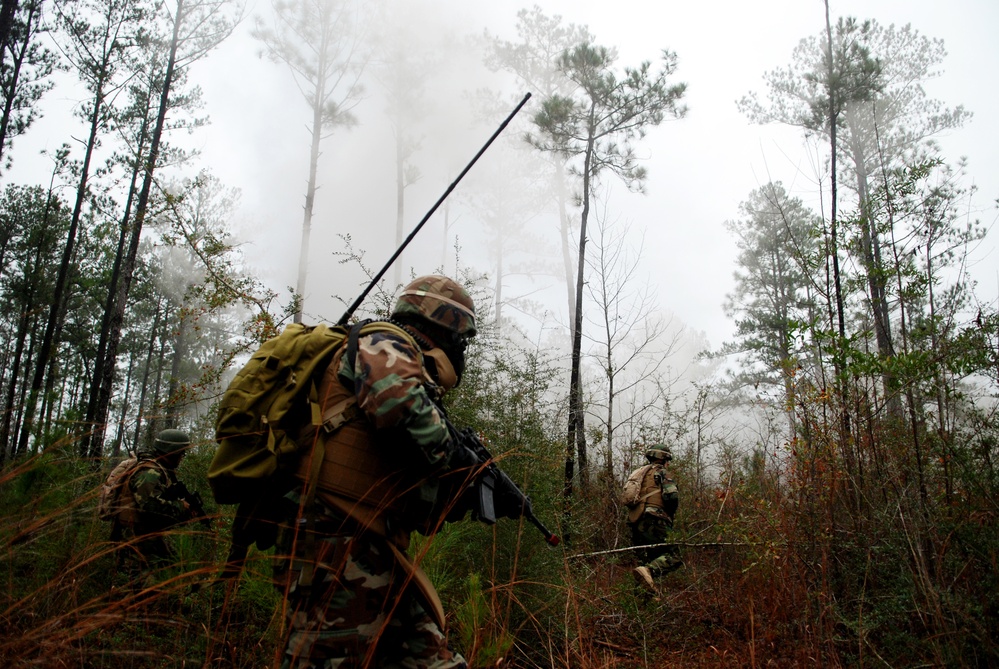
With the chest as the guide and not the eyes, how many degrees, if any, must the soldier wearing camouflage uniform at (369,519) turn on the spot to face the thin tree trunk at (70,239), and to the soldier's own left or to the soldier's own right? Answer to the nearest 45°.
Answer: approximately 135° to the soldier's own left

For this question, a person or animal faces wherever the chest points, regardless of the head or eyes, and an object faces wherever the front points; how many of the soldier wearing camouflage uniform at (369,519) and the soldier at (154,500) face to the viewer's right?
2

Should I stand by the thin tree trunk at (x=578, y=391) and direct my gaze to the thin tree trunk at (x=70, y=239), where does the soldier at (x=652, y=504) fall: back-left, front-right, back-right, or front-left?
back-left

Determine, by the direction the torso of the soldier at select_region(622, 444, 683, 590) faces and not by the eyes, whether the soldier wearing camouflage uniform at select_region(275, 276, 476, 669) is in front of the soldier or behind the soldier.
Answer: behind

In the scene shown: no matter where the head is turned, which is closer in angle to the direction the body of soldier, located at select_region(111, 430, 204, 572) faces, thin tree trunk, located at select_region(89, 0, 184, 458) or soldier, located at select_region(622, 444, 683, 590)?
the soldier

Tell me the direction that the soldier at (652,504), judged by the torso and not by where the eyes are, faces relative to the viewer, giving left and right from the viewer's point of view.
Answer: facing away from the viewer and to the right of the viewer

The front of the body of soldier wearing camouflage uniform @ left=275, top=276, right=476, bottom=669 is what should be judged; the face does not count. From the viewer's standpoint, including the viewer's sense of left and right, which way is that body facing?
facing to the right of the viewer

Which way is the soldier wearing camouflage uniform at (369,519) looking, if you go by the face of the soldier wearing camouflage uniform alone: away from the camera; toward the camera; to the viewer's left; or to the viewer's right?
to the viewer's right

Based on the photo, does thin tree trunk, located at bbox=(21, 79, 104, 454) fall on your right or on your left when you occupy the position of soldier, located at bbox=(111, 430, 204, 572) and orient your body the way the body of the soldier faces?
on your left

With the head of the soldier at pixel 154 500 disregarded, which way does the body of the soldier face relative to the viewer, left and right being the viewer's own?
facing to the right of the viewer

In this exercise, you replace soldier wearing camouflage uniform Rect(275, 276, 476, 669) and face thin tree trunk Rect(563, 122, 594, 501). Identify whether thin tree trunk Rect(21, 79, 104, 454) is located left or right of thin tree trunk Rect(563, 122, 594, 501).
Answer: left
